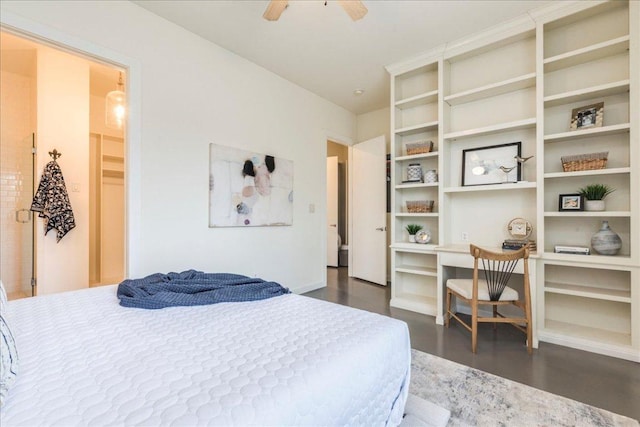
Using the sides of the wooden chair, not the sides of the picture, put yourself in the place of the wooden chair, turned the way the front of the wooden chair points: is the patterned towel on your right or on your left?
on your left

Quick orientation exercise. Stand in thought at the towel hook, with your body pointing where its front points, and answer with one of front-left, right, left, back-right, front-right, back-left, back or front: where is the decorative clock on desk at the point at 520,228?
front-left

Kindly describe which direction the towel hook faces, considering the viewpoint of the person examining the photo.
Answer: facing the viewer

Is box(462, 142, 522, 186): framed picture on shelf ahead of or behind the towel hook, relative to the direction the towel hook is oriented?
ahead

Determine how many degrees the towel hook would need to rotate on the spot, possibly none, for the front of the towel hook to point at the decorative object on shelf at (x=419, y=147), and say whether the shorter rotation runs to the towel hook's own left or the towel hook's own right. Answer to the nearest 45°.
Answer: approximately 45° to the towel hook's own left

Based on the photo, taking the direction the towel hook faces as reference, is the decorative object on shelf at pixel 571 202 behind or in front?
in front

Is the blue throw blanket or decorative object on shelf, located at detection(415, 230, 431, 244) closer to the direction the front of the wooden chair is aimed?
the decorative object on shelf
